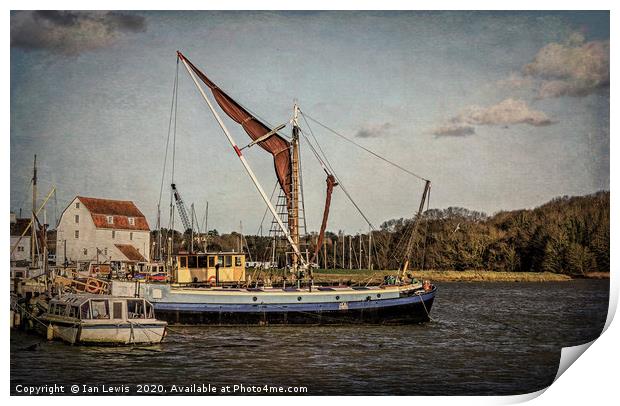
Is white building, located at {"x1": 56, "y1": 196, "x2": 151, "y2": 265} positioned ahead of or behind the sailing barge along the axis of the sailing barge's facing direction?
behind

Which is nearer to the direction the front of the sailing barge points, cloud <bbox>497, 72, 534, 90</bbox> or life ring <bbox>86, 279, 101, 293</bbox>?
the cloud

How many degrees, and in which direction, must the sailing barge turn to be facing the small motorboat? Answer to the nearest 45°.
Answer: approximately 135° to its right

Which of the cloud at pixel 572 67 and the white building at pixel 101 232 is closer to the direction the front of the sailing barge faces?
the cloud

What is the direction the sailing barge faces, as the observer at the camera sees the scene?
facing to the right of the viewer

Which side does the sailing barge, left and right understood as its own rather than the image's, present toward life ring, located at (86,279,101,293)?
back

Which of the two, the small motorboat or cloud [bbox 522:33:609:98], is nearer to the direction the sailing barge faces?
the cloud
